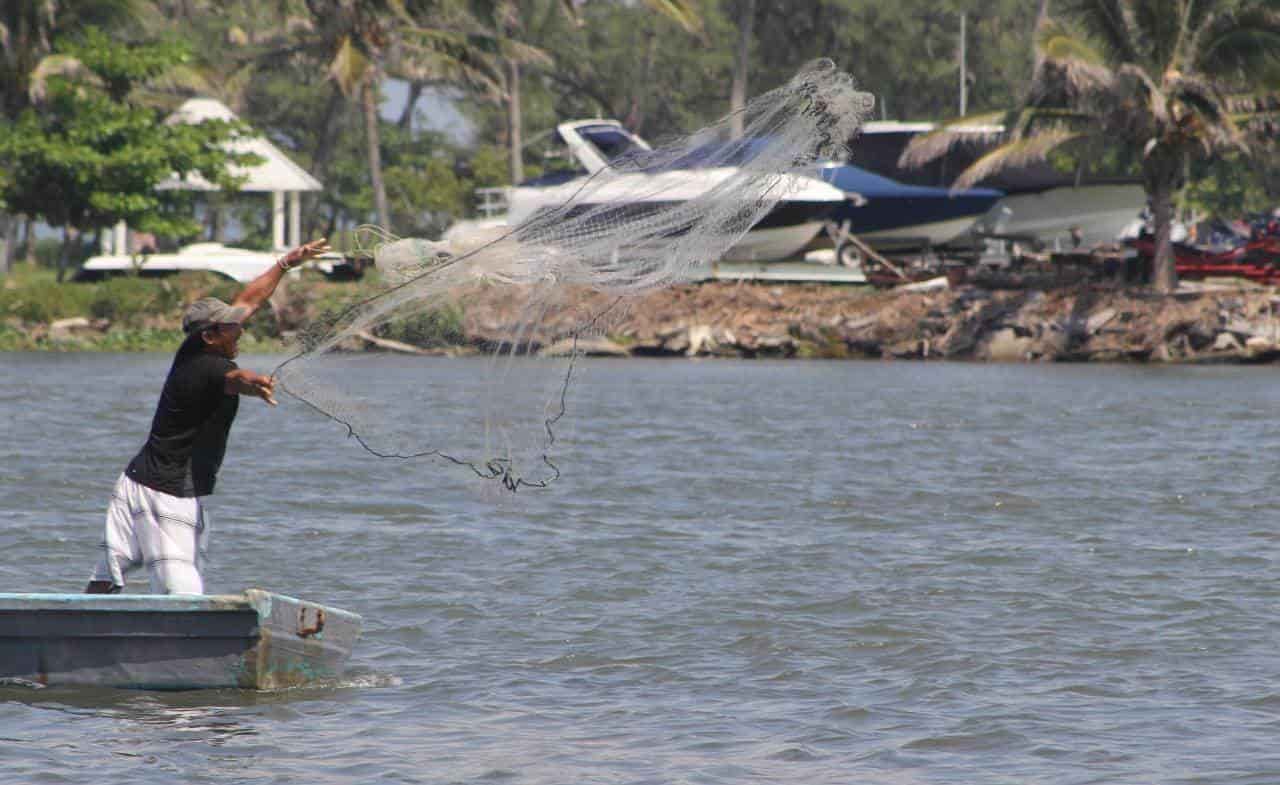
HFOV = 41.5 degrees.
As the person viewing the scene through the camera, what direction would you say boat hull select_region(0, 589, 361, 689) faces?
facing the viewer and to the right of the viewer

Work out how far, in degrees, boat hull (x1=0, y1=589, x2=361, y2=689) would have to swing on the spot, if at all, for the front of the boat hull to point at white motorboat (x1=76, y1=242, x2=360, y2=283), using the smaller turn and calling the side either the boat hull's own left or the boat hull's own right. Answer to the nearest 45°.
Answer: approximately 135° to the boat hull's own left

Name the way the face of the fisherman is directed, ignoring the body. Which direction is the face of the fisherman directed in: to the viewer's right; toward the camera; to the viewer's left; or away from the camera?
to the viewer's right

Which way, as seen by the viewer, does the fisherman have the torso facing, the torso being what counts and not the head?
to the viewer's right

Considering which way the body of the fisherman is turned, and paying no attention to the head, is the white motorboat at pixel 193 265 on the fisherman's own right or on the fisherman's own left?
on the fisherman's own left

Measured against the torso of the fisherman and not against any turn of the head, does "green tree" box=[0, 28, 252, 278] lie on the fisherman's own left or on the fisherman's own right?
on the fisherman's own left
